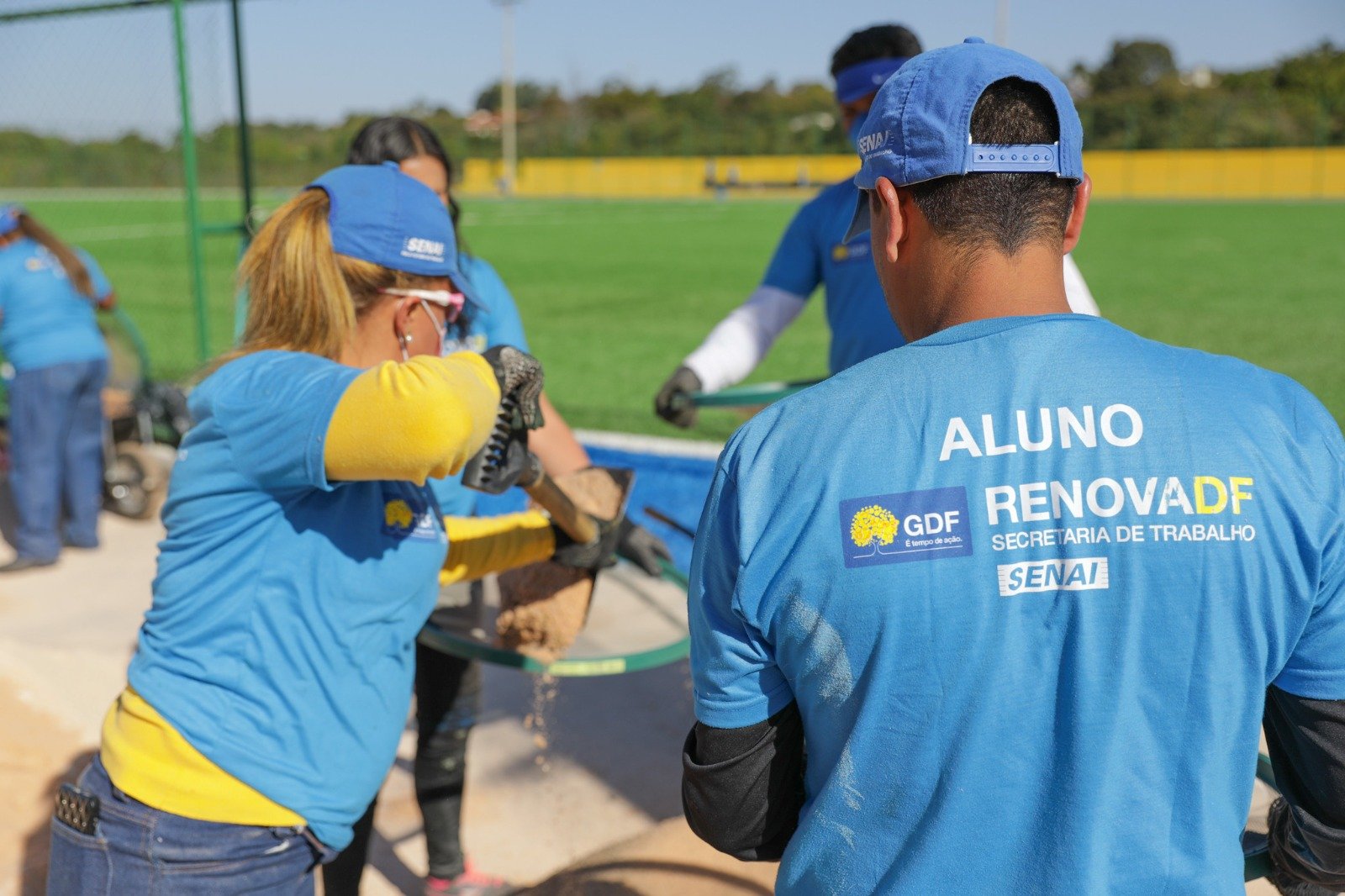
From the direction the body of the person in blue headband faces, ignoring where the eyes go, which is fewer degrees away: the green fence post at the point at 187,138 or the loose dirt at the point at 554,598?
the loose dirt

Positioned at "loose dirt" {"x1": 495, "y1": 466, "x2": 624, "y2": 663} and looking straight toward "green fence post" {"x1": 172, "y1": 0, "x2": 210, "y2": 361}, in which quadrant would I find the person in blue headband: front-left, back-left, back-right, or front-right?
front-right

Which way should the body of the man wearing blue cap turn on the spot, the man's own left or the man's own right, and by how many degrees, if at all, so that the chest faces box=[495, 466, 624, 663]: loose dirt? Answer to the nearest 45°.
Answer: approximately 45° to the man's own left

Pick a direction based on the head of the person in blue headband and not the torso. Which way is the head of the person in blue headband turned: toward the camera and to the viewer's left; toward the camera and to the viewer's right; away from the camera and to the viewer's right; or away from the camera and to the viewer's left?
toward the camera and to the viewer's left

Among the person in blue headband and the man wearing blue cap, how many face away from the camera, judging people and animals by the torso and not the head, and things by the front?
1

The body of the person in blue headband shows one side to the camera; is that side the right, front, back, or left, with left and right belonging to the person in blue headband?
front

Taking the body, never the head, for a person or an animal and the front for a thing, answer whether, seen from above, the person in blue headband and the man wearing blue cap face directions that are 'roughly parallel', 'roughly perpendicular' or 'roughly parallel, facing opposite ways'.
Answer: roughly parallel, facing opposite ways

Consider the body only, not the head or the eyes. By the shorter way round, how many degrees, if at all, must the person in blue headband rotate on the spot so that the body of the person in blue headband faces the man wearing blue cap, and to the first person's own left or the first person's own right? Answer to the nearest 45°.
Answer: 0° — they already face them

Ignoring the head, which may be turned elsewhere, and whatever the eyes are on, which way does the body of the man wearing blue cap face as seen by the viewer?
away from the camera

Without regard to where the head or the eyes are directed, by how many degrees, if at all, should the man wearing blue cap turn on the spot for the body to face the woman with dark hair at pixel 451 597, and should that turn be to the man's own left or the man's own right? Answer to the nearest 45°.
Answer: approximately 45° to the man's own left

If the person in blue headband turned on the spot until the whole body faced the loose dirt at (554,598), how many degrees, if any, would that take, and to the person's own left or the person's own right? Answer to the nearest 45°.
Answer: approximately 45° to the person's own right

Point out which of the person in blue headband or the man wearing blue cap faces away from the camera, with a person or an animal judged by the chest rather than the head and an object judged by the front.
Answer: the man wearing blue cap
